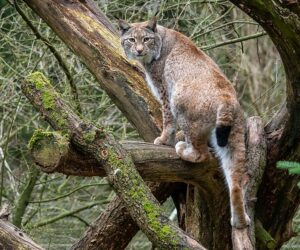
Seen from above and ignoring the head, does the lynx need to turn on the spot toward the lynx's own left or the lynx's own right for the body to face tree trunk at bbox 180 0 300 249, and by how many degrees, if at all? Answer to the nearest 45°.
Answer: approximately 135° to the lynx's own right

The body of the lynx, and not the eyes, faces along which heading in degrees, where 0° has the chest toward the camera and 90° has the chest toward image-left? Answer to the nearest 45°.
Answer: approximately 135°

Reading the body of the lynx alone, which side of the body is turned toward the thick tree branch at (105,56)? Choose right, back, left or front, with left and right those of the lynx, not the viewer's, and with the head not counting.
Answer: front
